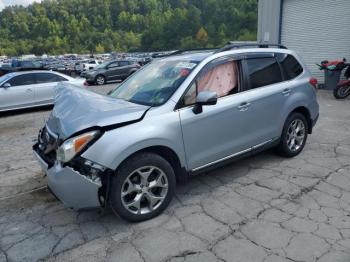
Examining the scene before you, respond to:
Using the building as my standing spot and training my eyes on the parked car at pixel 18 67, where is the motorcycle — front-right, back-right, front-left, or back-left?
back-left

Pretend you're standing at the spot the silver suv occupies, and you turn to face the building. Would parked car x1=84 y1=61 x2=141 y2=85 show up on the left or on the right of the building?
left

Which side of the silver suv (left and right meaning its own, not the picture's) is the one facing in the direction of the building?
back

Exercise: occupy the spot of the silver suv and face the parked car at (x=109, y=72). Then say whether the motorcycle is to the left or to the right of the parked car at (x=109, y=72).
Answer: right

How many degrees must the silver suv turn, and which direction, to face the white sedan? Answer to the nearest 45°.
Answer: approximately 90° to its right

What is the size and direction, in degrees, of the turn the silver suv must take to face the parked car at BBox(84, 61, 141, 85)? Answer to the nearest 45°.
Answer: approximately 135° to its right

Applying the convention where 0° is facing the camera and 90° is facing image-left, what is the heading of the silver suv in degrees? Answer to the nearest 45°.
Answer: approximately 45°

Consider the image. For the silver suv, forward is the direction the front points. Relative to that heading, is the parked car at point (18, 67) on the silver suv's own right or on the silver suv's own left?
on the silver suv's own right
